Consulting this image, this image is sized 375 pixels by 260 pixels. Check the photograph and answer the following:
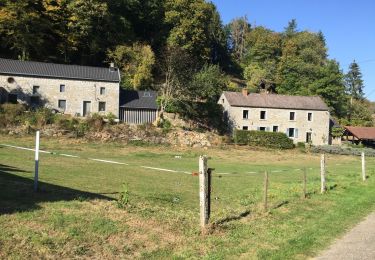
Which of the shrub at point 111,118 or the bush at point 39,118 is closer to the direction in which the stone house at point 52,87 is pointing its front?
the bush

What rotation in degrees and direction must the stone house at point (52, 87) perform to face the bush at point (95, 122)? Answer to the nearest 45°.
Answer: approximately 45° to its left

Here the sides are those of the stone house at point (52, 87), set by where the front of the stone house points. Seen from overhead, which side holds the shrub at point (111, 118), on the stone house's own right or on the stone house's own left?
on the stone house's own left

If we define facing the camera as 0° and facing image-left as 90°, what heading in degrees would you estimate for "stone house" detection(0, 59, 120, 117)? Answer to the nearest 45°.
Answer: approximately 0°

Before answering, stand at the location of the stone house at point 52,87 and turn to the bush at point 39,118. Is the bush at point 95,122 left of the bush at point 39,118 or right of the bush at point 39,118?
left

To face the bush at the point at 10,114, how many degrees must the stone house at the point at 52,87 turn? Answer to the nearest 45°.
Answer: approximately 45° to its right
